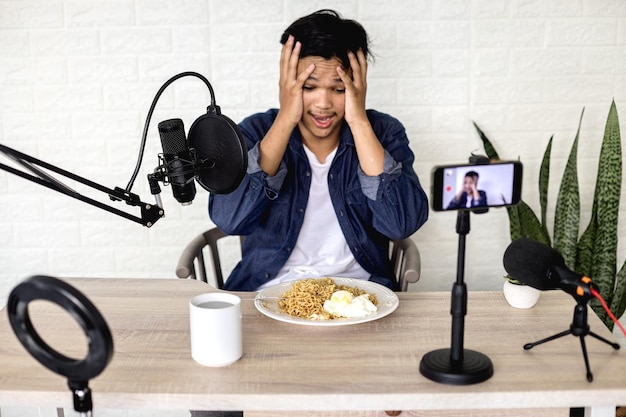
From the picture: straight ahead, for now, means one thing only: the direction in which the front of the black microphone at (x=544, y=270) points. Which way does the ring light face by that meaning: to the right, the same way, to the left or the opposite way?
to the right

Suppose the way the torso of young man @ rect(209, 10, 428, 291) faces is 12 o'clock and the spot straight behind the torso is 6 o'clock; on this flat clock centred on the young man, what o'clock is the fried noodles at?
The fried noodles is roughly at 12 o'clock from the young man.

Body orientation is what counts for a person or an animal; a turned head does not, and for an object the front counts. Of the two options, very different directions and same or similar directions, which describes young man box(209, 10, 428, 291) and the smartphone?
same or similar directions

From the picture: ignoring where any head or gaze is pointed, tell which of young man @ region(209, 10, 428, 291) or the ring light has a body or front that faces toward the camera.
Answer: the young man

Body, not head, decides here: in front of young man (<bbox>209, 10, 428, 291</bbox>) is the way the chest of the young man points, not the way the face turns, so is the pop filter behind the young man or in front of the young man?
in front

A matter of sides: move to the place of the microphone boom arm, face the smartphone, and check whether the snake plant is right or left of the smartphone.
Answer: left

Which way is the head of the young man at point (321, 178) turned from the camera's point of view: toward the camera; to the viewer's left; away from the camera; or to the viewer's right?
toward the camera

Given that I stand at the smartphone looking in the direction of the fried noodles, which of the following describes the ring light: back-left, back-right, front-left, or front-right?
front-left

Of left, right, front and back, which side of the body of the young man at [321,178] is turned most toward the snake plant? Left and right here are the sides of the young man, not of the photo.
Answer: left

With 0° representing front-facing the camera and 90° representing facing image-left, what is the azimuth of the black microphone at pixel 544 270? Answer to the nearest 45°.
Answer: approximately 90°

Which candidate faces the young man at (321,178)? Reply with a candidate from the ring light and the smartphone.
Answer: the ring light

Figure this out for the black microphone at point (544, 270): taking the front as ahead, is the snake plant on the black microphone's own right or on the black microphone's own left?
on the black microphone's own right

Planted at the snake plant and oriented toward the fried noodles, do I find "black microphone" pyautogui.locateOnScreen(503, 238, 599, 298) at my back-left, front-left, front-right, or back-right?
front-left

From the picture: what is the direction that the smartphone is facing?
toward the camera

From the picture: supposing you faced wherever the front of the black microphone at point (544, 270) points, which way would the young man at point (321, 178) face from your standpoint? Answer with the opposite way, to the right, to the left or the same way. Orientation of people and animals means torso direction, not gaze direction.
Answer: to the left

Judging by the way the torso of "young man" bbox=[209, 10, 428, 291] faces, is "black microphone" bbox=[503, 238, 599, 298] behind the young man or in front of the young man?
in front

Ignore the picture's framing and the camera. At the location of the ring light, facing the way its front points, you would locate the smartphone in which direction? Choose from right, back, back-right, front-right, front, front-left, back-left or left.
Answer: front-right
